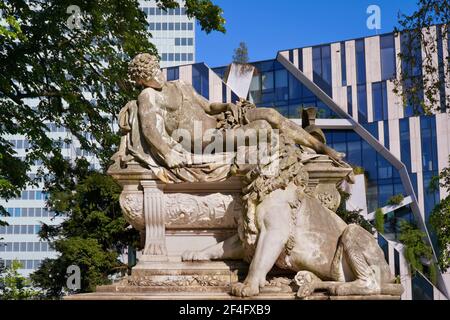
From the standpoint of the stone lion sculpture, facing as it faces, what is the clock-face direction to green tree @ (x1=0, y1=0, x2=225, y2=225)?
The green tree is roughly at 2 o'clock from the stone lion sculpture.

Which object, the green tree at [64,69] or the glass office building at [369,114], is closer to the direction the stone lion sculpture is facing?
the green tree

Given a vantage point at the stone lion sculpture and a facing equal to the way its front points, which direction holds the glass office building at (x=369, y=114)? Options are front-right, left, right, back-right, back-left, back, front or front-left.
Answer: right

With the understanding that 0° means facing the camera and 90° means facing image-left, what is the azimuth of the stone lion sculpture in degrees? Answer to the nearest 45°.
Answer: approximately 90°

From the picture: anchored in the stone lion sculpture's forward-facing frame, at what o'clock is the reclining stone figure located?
The reclining stone figure is roughly at 1 o'clock from the stone lion sculpture.

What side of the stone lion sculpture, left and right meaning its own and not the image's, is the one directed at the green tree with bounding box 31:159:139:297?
front
